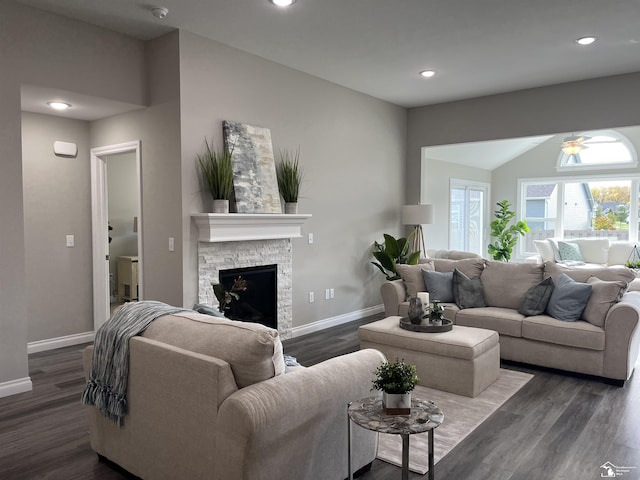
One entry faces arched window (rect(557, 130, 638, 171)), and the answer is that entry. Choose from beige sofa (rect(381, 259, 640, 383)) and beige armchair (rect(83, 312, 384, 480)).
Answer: the beige armchair

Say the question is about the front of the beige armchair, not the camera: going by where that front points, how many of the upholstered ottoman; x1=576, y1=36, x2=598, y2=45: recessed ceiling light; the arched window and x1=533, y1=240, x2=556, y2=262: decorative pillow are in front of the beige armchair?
4

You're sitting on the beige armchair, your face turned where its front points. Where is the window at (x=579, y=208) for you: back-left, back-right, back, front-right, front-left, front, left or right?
front

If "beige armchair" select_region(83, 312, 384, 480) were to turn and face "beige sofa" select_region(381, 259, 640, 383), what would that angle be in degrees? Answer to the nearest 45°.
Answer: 0° — it already faces it

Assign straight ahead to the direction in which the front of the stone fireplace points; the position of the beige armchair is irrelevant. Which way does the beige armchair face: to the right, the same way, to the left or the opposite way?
to the left

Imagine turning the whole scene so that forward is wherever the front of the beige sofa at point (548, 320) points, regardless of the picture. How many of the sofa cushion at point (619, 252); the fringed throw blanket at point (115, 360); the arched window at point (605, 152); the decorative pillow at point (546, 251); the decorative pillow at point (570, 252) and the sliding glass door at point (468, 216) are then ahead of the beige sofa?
1

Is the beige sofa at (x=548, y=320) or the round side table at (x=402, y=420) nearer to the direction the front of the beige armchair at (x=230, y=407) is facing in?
the beige sofa

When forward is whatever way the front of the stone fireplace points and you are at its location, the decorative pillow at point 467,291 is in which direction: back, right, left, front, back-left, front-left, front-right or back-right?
front-left

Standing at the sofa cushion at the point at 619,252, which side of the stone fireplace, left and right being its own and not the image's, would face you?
left

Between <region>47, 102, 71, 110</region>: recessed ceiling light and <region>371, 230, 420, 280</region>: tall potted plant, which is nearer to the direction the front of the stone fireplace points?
the tall potted plant

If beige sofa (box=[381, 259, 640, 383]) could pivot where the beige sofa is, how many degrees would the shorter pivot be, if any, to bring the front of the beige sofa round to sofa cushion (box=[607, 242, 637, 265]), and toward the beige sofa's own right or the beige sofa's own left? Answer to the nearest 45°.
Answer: approximately 135° to the beige sofa's own right

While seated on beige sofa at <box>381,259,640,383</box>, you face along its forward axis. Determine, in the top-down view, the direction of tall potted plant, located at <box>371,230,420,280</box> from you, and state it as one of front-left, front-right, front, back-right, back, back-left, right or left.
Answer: right

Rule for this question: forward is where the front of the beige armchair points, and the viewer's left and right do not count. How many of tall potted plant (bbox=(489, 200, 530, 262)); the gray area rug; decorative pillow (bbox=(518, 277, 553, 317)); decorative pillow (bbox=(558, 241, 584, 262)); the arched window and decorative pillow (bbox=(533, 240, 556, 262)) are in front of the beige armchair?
6

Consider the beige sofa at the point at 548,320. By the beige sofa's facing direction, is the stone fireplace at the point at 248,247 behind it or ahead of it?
ahead

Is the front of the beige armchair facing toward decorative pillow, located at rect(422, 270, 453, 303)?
yes

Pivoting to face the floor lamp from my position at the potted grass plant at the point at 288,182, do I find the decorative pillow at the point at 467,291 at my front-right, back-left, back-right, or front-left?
front-right

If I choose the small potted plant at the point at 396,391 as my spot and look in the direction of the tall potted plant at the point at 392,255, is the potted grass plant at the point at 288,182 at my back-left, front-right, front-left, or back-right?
front-left

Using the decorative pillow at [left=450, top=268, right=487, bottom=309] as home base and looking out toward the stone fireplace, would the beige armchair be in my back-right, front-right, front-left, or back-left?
front-left

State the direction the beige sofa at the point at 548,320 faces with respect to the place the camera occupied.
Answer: facing the viewer and to the left of the viewer

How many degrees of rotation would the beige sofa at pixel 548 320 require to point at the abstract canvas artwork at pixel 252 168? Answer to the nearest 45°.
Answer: approximately 45° to its right

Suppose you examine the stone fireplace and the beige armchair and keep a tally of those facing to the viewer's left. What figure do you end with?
0

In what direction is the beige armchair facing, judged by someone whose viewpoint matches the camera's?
facing away from the viewer and to the right of the viewer

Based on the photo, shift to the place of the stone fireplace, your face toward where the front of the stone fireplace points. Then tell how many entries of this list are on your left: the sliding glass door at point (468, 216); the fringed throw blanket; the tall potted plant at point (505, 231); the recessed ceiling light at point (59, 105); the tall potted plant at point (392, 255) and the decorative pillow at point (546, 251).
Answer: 4

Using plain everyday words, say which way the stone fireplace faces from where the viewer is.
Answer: facing the viewer and to the right of the viewer

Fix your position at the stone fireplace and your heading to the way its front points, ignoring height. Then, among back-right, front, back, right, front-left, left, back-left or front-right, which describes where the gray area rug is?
front
